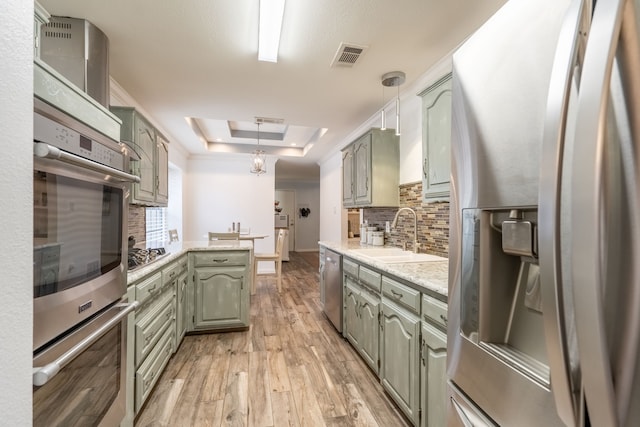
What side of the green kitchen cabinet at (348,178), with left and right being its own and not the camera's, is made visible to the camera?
left

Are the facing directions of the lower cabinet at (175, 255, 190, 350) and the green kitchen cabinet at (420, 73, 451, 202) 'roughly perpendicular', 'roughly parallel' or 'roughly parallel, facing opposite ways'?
roughly parallel, facing opposite ways

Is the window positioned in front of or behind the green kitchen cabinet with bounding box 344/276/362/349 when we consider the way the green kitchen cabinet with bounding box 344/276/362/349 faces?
in front

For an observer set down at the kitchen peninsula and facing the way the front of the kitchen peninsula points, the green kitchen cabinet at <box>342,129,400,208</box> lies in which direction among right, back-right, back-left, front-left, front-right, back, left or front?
front-left

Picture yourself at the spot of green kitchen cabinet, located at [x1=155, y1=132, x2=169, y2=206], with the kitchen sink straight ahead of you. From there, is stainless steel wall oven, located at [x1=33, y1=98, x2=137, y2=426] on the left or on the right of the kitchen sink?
right

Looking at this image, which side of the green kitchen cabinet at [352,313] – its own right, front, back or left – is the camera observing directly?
left

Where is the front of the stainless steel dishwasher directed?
to the viewer's left

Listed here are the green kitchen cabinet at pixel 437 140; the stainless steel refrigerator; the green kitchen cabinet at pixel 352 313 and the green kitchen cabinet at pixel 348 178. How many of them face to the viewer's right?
0

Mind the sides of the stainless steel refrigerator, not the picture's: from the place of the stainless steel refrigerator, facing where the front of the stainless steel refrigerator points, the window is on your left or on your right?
on your right

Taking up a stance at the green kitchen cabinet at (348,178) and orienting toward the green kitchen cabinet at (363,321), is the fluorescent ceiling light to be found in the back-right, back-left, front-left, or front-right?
front-right

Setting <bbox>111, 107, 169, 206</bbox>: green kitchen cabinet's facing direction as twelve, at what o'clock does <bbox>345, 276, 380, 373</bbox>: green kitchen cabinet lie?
<bbox>345, 276, 380, 373</bbox>: green kitchen cabinet is roughly at 12 o'clock from <bbox>111, 107, 169, 206</bbox>: green kitchen cabinet.

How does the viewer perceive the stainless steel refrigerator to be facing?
facing the viewer and to the left of the viewer

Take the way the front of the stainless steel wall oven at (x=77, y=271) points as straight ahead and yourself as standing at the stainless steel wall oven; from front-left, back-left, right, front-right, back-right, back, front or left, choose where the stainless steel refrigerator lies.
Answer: front

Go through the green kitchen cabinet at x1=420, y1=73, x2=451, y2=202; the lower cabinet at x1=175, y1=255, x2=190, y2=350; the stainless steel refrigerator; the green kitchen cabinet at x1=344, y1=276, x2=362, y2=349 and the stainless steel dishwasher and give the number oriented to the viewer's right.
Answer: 1

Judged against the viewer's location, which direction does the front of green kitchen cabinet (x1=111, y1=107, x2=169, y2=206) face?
facing the viewer and to the right of the viewer

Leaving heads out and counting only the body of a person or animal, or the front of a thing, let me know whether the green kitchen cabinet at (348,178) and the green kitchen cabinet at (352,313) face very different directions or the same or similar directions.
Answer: same or similar directions

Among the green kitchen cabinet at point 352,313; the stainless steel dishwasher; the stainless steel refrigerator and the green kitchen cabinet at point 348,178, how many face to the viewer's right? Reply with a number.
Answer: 0

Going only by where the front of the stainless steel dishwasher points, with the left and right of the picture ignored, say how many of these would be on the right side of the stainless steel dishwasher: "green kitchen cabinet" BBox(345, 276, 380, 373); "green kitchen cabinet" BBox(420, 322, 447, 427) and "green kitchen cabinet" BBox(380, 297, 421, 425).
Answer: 0

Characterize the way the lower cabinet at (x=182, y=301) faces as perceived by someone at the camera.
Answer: facing to the right of the viewer
